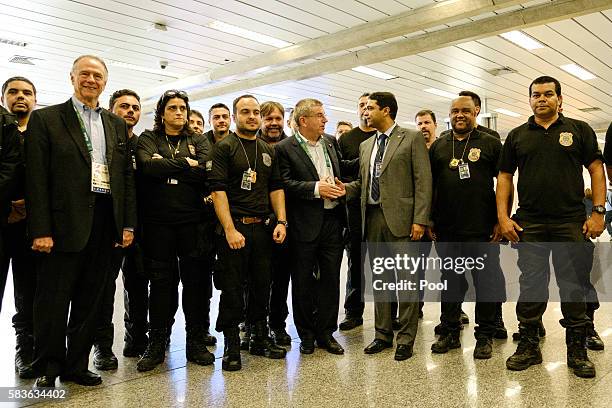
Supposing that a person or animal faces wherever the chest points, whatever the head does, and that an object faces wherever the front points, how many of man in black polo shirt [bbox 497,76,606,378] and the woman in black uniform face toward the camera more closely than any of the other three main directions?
2

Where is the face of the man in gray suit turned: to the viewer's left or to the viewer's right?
to the viewer's left

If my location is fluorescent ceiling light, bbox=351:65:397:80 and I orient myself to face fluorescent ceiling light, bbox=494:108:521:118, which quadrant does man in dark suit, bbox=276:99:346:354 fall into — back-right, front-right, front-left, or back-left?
back-right

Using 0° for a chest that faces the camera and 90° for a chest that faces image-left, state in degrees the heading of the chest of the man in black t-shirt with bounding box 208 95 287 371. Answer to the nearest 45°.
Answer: approximately 315°

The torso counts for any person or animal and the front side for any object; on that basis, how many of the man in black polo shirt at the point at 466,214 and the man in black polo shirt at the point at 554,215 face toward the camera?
2

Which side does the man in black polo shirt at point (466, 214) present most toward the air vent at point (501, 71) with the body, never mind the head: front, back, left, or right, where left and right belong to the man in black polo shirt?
back

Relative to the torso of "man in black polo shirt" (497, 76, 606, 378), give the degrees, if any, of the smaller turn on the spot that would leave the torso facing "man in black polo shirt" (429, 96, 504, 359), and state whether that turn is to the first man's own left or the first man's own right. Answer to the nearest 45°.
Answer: approximately 90° to the first man's own right
